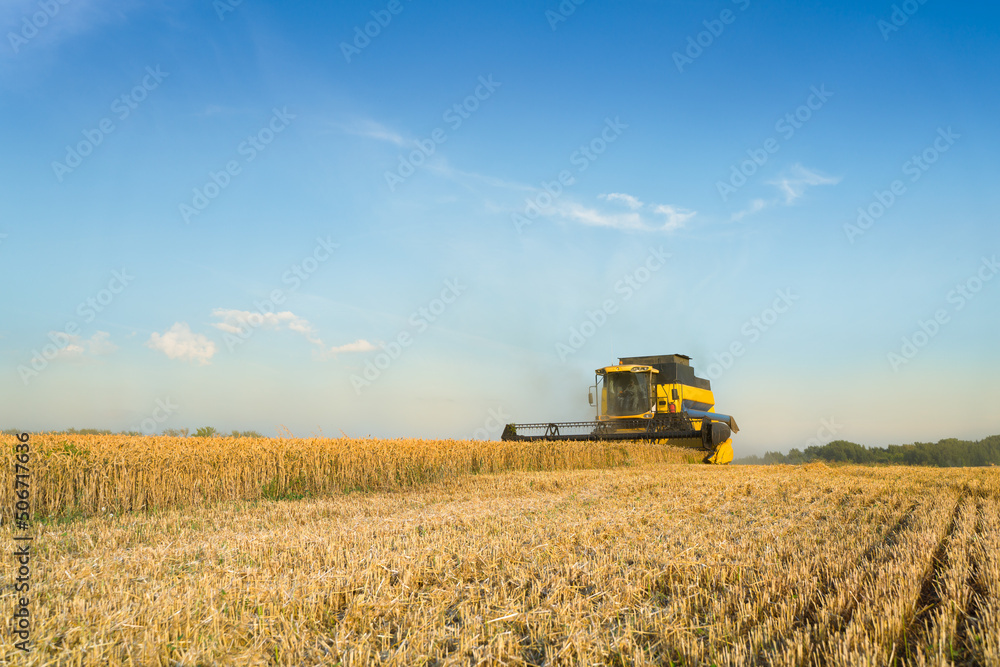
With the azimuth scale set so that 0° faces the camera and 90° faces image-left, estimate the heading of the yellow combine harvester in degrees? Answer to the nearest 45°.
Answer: approximately 45°
